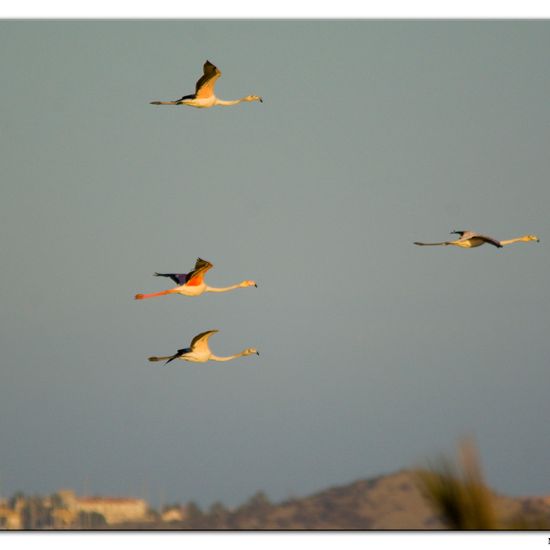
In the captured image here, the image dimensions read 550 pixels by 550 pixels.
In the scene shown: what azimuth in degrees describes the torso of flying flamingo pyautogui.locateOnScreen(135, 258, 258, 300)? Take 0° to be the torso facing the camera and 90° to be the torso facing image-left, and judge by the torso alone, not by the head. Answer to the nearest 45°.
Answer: approximately 270°

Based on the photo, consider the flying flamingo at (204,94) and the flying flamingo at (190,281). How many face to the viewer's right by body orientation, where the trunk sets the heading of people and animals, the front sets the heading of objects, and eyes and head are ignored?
2

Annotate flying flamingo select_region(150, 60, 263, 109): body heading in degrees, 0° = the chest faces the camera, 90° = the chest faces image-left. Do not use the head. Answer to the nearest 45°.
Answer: approximately 270°
